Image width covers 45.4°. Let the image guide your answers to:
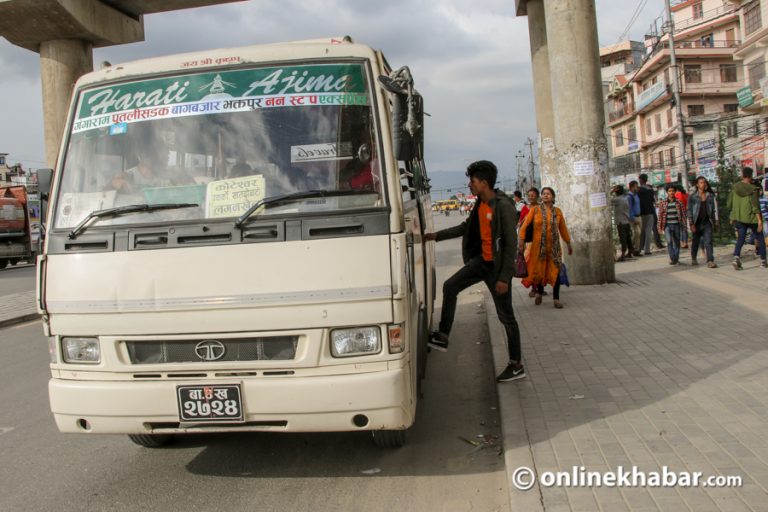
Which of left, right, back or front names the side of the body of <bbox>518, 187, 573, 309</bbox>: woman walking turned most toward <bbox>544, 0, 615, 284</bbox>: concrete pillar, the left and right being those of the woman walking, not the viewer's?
back

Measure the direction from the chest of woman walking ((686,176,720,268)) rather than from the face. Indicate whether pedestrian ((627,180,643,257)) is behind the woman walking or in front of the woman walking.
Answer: behind

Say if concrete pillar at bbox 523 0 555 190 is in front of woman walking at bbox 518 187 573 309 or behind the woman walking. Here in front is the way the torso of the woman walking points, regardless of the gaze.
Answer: behind

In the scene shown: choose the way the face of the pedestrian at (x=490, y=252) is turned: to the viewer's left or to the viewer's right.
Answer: to the viewer's left

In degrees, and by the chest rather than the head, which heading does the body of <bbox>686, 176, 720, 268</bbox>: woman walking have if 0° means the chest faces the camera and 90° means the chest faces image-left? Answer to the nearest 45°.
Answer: approximately 0°
